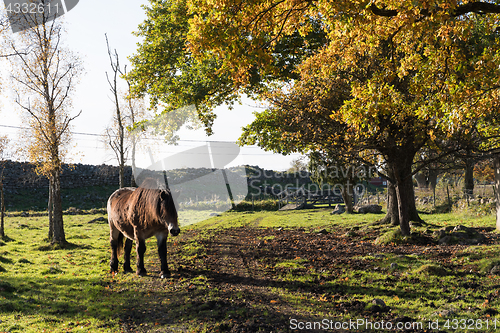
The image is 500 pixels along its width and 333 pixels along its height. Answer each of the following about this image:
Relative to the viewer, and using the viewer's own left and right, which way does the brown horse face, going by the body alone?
facing the viewer and to the right of the viewer

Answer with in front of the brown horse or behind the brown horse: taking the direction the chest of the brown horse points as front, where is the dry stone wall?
behind
